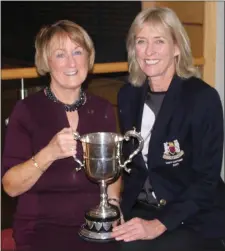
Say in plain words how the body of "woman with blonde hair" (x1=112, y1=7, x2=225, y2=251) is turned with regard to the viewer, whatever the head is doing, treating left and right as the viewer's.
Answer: facing the viewer and to the left of the viewer

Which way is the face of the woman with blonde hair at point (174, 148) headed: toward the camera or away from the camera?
toward the camera
